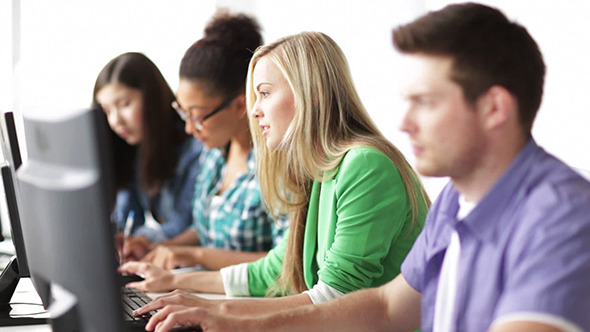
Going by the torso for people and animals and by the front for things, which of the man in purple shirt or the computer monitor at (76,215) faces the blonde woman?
the computer monitor

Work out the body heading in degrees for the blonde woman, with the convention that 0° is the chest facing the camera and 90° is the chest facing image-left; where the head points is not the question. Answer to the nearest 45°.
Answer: approximately 90°

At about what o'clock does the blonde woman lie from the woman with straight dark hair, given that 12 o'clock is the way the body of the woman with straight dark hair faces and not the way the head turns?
The blonde woman is roughly at 10 o'clock from the woman with straight dark hair.

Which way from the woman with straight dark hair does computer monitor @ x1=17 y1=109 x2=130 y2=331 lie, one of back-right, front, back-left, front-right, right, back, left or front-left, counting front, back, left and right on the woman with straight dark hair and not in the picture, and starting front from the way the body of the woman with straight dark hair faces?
front-left

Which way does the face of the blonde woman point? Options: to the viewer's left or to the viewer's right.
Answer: to the viewer's left

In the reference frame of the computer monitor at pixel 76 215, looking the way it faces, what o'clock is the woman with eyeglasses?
The woman with eyeglasses is roughly at 11 o'clock from the computer monitor.

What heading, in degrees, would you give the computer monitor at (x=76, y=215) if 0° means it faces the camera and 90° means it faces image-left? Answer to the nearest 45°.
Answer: approximately 225°

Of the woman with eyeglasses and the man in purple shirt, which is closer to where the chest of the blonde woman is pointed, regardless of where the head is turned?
the woman with eyeglasses

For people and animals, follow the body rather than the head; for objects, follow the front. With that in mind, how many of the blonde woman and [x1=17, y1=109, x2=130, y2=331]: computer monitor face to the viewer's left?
1

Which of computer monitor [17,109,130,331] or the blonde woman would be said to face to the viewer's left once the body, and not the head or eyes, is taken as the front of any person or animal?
the blonde woman

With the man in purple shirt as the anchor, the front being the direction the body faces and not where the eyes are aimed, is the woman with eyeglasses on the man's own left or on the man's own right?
on the man's own right
